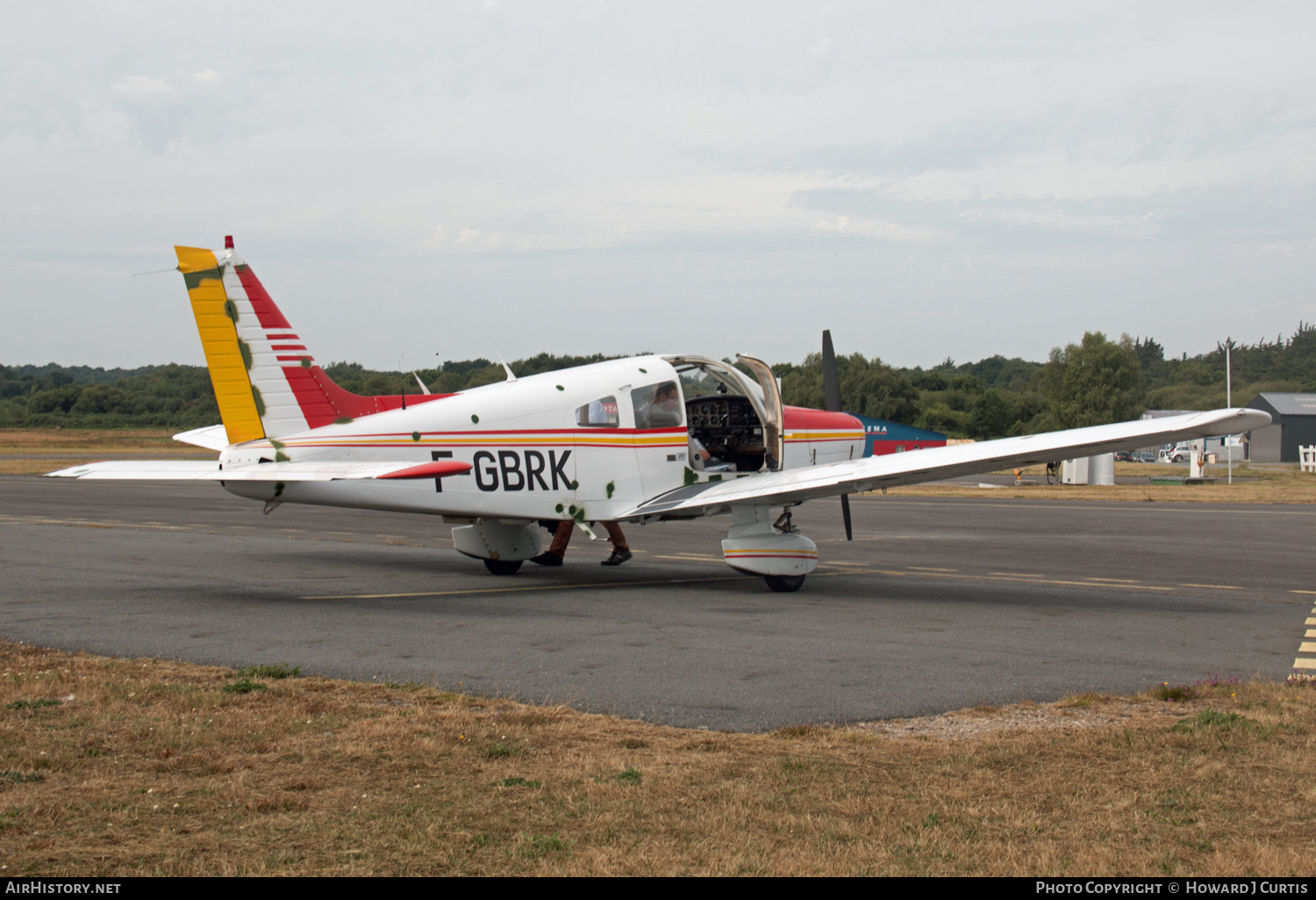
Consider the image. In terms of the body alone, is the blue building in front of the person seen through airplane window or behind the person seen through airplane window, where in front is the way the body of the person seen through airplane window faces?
in front

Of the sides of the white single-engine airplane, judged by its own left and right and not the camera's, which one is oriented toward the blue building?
front

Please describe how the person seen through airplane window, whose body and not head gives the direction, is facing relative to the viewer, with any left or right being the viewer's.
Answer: facing to the right of the viewer

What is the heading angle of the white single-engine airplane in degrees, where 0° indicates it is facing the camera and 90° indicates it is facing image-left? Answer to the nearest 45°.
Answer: approximately 225°
